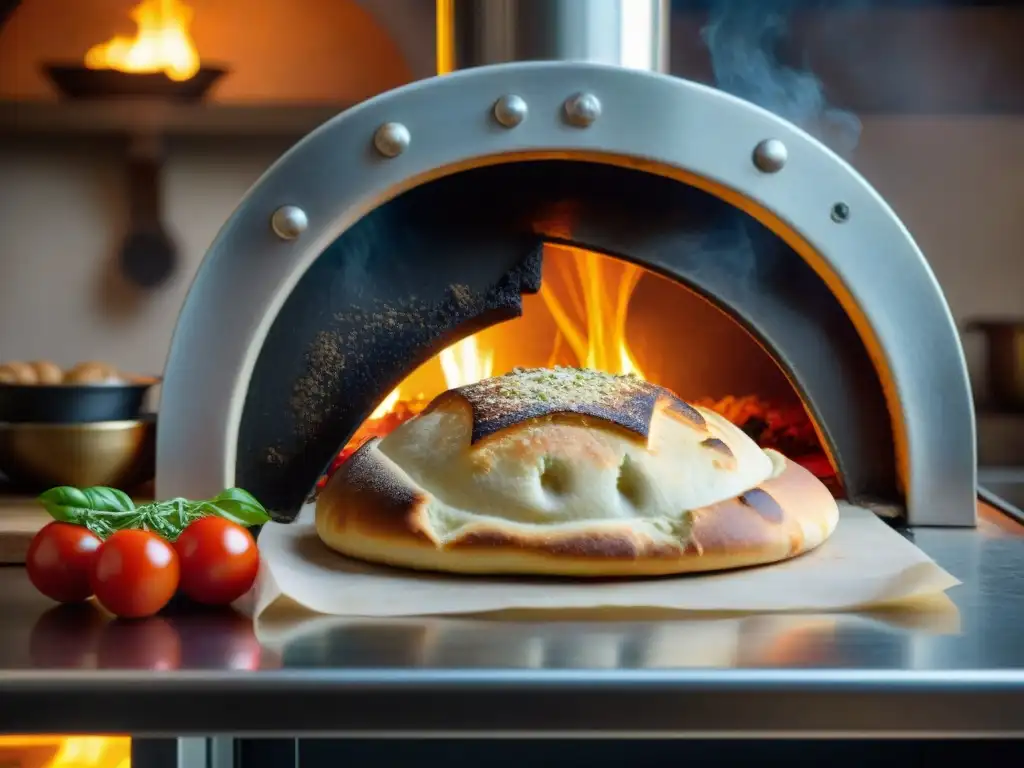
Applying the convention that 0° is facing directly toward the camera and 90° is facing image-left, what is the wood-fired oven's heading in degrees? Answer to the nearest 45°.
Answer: approximately 0°

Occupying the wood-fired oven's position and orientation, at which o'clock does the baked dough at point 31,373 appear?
The baked dough is roughly at 4 o'clock from the wood-fired oven.

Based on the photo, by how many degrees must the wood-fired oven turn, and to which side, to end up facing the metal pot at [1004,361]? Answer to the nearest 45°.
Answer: approximately 135° to its left
